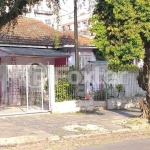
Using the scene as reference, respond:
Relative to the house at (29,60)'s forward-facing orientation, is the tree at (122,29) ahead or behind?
ahead

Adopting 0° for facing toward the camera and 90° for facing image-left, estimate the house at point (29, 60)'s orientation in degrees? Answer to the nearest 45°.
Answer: approximately 0°

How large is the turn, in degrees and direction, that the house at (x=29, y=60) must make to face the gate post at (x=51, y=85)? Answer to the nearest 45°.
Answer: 0° — it already faces it

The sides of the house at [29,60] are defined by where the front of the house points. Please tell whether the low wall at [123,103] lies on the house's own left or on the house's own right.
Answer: on the house's own left

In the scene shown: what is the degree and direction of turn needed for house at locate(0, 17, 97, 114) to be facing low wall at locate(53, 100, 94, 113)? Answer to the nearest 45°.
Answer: approximately 45° to its left
